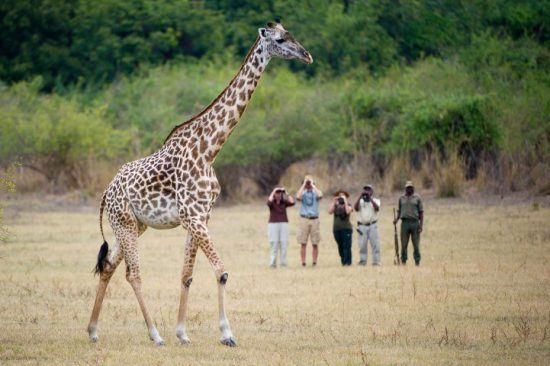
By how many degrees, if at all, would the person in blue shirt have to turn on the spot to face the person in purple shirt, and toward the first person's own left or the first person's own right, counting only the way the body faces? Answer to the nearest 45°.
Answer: approximately 90° to the first person's own right

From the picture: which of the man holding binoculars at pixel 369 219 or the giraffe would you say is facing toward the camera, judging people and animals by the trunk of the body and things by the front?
the man holding binoculars

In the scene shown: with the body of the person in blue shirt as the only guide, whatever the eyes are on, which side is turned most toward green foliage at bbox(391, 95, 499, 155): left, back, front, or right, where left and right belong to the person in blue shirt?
back

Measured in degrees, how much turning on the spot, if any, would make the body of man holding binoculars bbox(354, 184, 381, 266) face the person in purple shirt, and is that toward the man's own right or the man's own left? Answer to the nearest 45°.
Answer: approximately 90° to the man's own right

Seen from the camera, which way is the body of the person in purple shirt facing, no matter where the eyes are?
toward the camera

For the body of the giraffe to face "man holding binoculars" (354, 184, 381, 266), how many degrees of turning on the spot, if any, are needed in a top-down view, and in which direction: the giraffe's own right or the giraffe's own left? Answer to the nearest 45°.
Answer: approximately 45° to the giraffe's own left

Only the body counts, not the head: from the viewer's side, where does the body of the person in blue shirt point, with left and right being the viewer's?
facing the viewer

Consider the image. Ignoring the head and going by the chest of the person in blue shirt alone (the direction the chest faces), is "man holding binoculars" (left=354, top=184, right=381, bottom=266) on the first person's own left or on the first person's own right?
on the first person's own left

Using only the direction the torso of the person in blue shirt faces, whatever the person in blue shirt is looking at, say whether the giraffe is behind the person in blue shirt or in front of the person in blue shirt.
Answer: in front

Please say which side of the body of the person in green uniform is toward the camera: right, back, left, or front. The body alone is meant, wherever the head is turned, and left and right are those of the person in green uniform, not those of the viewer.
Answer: front

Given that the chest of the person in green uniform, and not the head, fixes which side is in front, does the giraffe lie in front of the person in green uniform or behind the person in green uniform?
in front

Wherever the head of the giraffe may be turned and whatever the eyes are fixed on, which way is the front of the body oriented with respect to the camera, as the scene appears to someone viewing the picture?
to the viewer's right

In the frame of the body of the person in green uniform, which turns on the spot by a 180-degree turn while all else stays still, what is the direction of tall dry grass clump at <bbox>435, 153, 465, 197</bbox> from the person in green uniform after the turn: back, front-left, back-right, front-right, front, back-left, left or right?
front

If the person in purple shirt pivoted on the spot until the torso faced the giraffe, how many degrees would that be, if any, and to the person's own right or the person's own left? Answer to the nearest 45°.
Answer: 0° — they already face it
